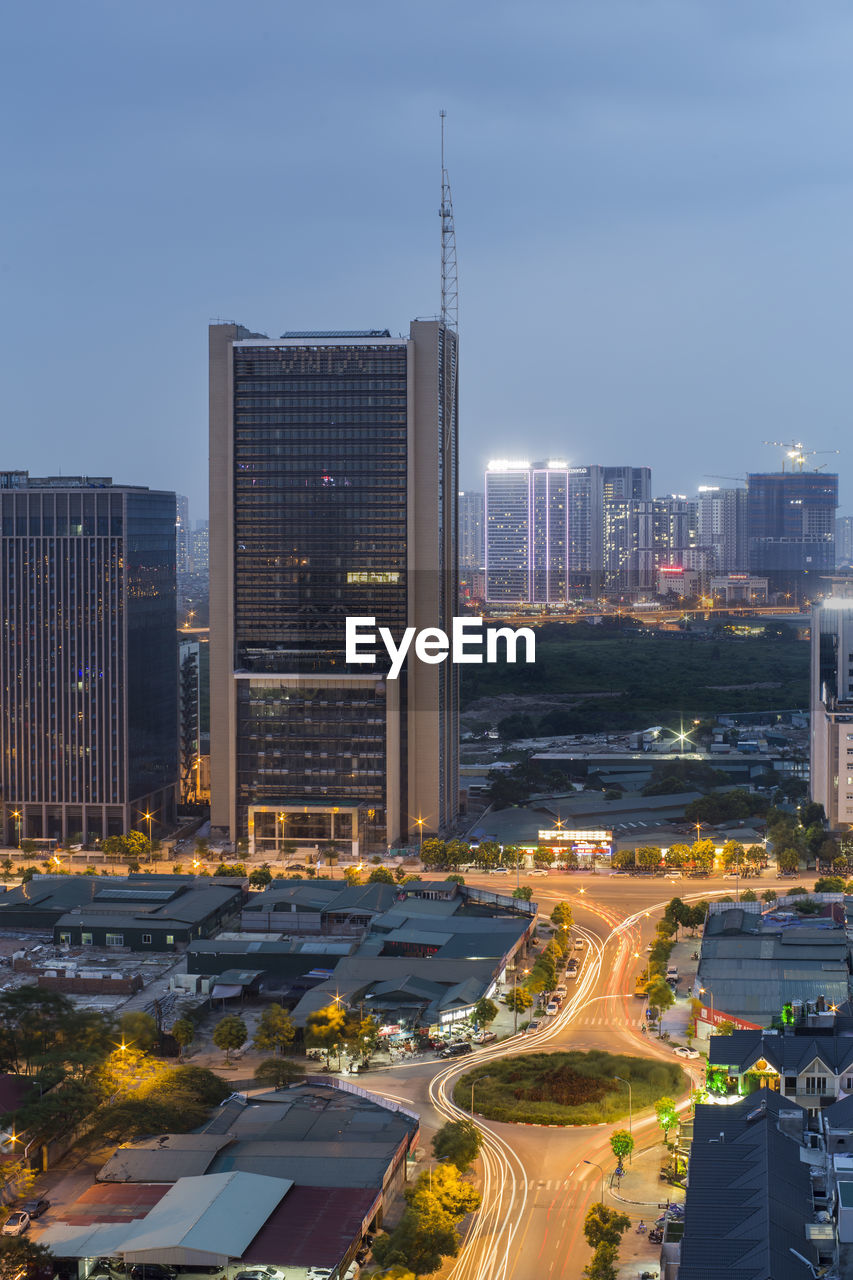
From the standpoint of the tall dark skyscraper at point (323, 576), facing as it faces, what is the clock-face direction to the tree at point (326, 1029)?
The tree is roughly at 12 o'clock from the tall dark skyscraper.

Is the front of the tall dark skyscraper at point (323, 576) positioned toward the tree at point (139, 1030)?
yes

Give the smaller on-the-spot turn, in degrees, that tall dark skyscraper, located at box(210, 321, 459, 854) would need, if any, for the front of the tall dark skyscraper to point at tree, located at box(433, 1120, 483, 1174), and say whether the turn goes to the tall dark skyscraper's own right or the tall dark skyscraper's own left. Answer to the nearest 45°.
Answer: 0° — it already faces it

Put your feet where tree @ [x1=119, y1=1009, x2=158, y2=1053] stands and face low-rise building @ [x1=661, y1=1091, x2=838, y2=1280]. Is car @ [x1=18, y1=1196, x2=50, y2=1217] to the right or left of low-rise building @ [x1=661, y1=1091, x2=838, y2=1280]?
right

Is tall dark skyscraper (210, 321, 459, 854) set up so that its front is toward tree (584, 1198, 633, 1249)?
yes

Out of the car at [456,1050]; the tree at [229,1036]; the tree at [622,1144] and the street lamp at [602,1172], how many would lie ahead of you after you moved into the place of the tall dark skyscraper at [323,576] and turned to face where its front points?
4

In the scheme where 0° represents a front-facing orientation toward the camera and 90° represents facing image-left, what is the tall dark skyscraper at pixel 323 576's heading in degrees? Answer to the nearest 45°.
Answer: approximately 0°

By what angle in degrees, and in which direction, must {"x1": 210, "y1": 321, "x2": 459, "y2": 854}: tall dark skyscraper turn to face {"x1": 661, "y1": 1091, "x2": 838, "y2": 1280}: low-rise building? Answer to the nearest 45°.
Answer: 0° — it already faces it

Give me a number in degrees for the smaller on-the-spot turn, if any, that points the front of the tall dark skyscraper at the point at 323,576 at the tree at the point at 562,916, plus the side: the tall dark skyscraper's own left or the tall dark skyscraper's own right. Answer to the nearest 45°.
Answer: approximately 45° to the tall dark skyscraper's own left

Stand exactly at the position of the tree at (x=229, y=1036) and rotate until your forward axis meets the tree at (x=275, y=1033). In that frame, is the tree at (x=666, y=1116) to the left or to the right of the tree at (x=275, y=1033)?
right
